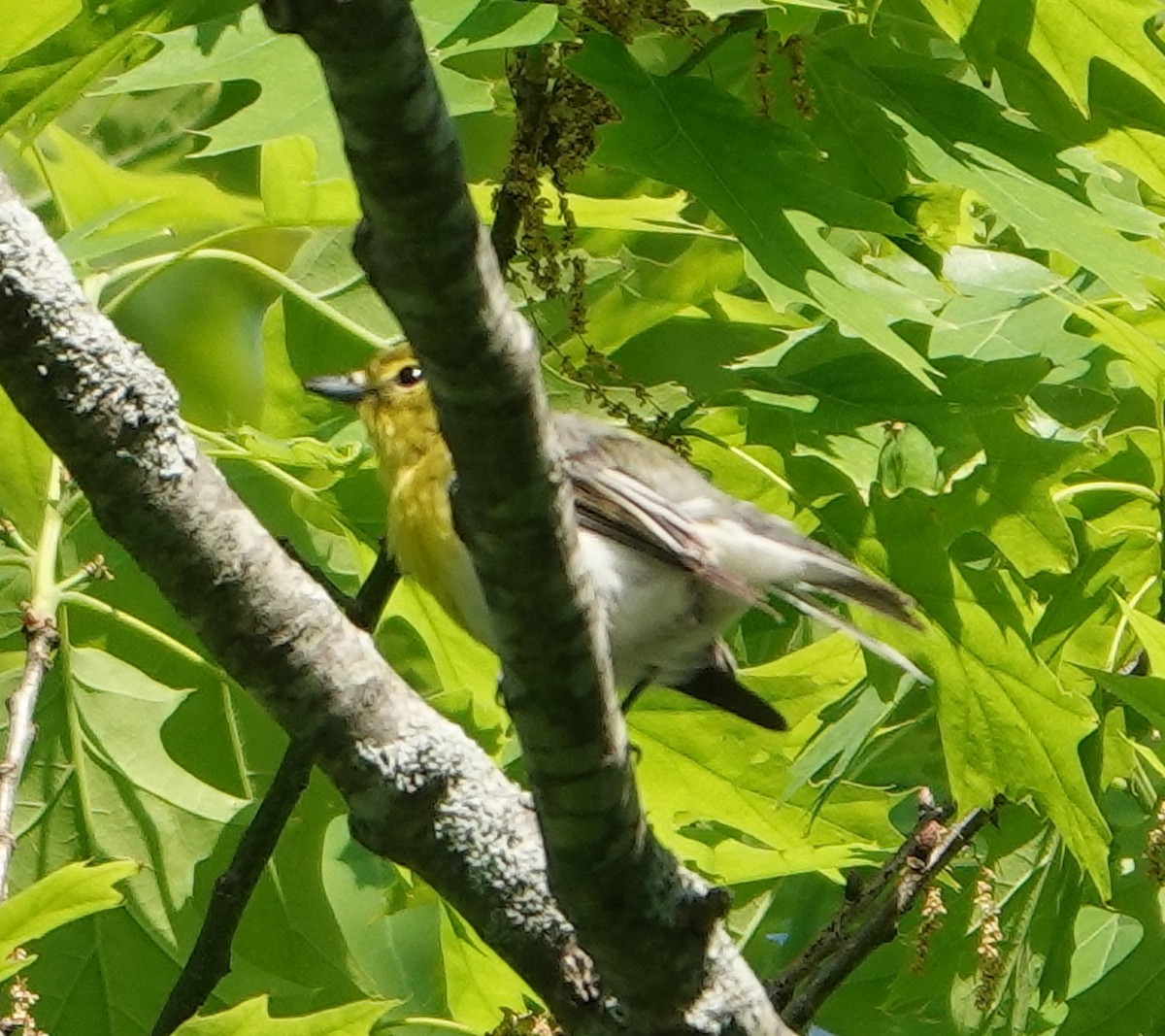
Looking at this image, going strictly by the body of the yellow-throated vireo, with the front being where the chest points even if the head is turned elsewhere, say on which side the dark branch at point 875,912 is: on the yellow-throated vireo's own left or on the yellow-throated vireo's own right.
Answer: on the yellow-throated vireo's own left

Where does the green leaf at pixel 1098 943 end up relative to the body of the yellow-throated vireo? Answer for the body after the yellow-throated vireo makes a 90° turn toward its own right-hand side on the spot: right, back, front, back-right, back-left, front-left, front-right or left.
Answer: right

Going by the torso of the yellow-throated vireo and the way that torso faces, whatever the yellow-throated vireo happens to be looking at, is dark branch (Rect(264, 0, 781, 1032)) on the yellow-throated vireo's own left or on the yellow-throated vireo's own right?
on the yellow-throated vireo's own left

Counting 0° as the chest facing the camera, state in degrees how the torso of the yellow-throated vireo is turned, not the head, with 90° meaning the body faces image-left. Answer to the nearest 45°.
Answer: approximately 90°

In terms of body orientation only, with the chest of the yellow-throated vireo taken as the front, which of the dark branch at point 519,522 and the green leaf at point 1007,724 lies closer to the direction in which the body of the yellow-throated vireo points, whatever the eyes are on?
the dark branch

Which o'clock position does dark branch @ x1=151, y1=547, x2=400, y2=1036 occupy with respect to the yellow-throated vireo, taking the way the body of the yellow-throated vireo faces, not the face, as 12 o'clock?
The dark branch is roughly at 12 o'clock from the yellow-throated vireo.

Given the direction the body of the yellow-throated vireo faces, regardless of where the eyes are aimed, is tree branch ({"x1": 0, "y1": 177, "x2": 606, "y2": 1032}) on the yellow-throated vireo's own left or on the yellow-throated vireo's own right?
on the yellow-throated vireo's own left
